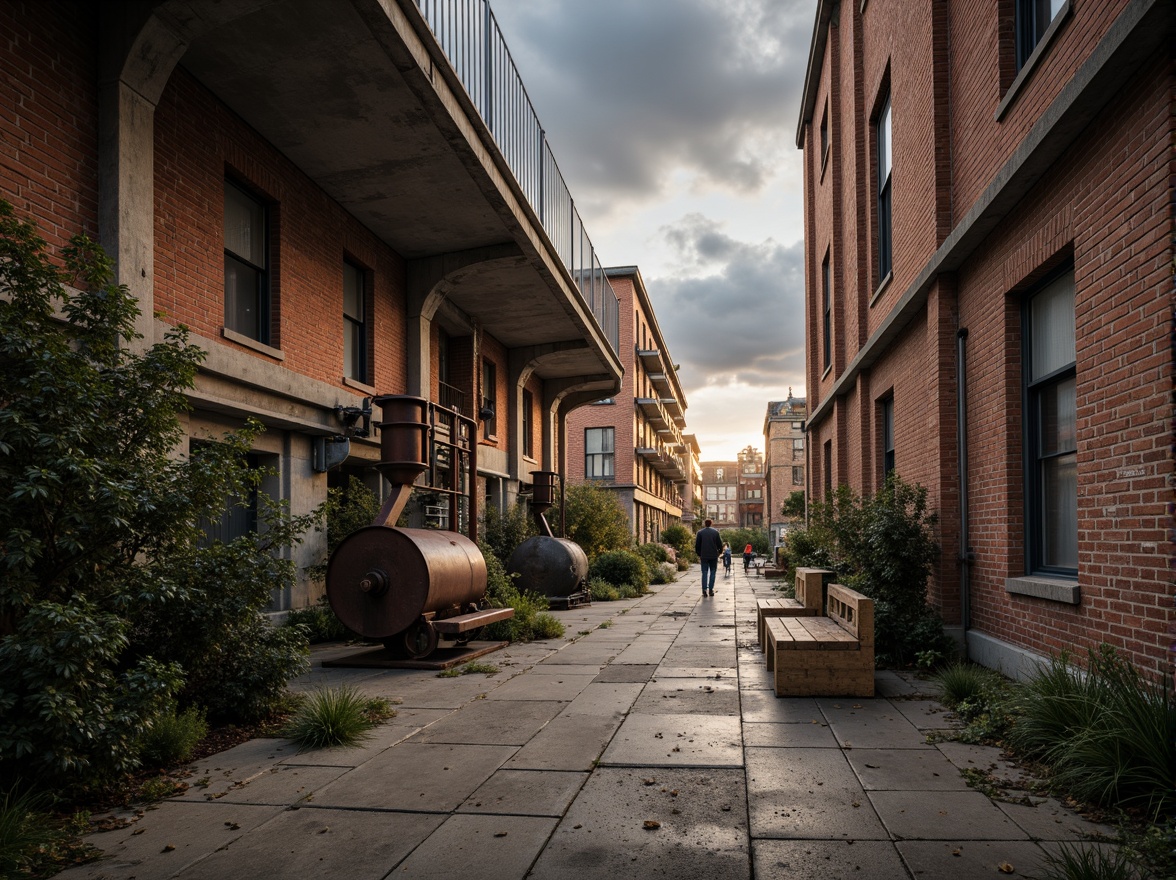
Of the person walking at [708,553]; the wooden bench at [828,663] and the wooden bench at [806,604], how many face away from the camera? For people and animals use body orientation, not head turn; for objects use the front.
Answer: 1

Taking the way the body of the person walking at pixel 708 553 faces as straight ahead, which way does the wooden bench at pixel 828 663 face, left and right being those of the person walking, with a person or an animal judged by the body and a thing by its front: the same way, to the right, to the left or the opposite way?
to the left

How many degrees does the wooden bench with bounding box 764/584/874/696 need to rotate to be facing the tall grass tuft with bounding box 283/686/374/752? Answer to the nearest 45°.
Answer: approximately 45° to its left

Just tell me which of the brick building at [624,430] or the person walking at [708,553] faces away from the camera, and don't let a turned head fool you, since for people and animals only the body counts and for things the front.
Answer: the person walking

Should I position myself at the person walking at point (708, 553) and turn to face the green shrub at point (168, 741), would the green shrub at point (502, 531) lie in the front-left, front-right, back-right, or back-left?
front-right

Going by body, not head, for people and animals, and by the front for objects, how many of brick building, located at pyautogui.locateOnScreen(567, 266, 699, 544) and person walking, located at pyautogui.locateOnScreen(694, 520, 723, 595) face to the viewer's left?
0

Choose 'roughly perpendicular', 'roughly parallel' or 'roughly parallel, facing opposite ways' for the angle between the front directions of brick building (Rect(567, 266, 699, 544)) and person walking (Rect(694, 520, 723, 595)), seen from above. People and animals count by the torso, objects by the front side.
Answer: roughly perpendicular

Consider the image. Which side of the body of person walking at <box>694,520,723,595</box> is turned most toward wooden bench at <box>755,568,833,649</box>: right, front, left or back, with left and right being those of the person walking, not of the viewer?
back

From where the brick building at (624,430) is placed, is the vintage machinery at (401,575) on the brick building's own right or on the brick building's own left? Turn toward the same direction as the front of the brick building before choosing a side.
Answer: on the brick building's own right

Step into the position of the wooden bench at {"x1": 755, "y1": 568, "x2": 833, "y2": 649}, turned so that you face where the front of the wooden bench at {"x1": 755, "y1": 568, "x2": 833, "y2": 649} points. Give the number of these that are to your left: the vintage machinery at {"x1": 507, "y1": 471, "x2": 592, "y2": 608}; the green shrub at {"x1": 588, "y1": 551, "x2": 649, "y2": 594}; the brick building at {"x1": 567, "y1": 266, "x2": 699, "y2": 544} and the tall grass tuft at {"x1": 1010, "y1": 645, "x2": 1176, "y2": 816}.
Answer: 1

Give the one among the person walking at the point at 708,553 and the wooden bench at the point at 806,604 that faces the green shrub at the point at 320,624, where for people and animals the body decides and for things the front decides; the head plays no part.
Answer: the wooden bench

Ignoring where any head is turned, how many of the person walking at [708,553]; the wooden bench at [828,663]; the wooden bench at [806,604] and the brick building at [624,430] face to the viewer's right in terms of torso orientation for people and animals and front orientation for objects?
1

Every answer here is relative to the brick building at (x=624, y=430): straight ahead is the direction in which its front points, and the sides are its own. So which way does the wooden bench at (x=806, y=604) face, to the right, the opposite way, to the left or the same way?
the opposite way

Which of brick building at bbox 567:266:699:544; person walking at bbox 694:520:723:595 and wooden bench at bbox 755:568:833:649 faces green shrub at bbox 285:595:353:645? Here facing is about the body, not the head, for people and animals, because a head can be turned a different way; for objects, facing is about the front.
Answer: the wooden bench

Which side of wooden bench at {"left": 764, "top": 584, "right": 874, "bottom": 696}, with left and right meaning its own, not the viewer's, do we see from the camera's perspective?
left

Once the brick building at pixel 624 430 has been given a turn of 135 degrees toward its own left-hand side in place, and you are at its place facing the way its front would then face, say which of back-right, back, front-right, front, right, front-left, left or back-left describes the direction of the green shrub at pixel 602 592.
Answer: back-left

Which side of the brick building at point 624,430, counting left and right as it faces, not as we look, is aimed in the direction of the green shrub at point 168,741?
right

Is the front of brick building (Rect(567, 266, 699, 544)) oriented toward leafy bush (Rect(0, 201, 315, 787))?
no

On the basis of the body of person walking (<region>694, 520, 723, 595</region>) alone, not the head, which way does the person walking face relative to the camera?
away from the camera

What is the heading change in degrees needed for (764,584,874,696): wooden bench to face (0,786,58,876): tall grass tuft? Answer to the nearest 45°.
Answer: approximately 45° to its left

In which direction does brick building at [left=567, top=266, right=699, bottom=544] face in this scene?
to the viewer's right
